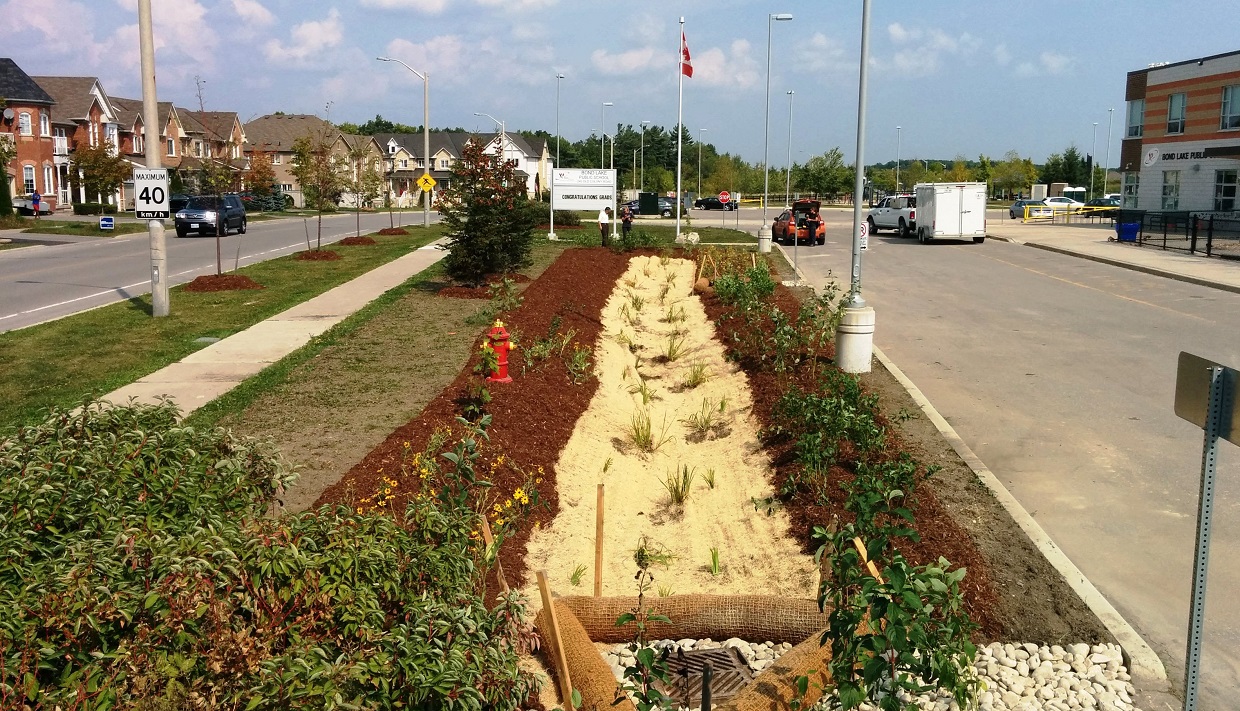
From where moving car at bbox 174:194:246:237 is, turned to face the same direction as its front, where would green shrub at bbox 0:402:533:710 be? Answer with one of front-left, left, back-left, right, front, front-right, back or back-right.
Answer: front-left

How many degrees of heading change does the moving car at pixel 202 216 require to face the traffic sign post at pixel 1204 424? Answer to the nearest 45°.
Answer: approximately 45° to its left

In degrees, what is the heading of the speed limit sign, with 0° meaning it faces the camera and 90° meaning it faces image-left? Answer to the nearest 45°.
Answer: approximately 0°

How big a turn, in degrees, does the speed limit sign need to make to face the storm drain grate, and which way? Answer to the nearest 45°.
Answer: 0° — it already faces it

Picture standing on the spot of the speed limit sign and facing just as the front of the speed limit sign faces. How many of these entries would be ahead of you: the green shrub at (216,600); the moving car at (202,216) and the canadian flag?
1

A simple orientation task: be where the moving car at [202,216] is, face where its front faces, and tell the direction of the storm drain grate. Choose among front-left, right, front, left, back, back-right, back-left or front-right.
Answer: front-left

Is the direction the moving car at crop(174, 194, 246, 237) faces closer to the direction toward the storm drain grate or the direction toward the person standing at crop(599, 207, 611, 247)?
the storm drain grate

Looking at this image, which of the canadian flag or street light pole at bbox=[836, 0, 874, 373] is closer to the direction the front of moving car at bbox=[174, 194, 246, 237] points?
the street light pole

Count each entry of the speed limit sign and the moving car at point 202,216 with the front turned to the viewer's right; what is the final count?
0

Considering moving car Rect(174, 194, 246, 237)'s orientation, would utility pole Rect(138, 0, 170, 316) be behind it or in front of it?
in front

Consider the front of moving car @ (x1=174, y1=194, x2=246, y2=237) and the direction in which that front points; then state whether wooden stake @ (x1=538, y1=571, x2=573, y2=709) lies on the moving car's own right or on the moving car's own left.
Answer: on the moving car's own left

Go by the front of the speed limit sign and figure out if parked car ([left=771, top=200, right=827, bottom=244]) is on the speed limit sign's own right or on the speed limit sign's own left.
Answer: on the speed limit sign's own left

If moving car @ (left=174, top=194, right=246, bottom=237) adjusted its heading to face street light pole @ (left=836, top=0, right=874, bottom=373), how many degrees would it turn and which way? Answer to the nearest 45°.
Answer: approximately 45° to its left

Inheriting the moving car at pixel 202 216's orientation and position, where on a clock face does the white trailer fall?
The white trailer is roughly at 8 o'clock from the moving car.
